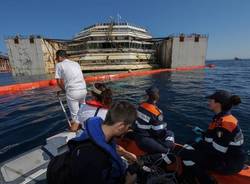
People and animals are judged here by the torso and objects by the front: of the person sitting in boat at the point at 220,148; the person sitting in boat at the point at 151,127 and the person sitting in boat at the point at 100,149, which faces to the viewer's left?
the person sitting in boat at the point at 220,148

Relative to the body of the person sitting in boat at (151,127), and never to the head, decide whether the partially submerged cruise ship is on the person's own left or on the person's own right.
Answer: on the person's own left

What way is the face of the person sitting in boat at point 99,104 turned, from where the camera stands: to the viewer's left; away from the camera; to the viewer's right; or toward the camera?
away from the camera

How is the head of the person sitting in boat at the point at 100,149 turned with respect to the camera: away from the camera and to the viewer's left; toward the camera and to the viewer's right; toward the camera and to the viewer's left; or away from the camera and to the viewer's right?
away from the camera and to the viewer's right

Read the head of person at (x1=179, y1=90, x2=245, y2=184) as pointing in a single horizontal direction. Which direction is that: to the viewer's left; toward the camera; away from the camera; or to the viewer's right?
to the viewer's left

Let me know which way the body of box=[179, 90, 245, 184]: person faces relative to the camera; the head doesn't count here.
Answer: to the viewer's left

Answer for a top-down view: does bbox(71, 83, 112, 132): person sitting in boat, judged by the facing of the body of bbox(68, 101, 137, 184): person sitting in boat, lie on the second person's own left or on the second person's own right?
on the second person's own left
